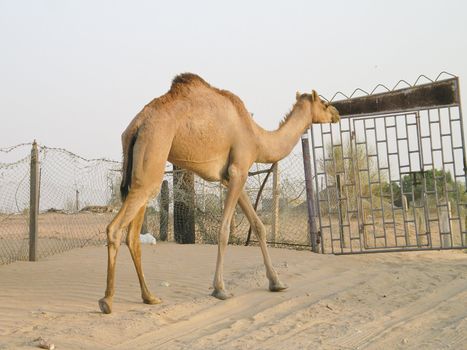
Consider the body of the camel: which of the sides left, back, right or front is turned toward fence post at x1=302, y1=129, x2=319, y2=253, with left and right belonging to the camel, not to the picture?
front

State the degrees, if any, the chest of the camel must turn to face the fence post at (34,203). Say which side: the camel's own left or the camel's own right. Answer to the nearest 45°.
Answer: approximately 90° to the camel's own left

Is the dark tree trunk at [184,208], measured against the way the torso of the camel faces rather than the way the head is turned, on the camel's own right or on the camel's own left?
on the camel's own left

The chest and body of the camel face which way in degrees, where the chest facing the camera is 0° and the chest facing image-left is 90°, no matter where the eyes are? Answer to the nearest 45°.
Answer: approximately 225°

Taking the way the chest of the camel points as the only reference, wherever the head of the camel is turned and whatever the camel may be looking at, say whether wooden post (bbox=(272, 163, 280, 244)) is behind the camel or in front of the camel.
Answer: in front

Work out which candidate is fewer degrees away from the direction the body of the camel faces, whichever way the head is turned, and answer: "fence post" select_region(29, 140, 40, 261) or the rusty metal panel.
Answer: the rusty metal panel

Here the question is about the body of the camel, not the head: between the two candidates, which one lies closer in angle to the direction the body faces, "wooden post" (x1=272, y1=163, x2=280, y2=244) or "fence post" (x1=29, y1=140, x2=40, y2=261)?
the wooden post

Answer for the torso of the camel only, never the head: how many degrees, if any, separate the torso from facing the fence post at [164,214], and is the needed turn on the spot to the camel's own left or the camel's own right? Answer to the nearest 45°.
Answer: approximately 45° to the camel's own left

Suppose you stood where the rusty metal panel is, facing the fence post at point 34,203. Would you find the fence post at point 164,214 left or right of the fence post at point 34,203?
right

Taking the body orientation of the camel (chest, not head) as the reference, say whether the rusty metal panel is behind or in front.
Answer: in front
